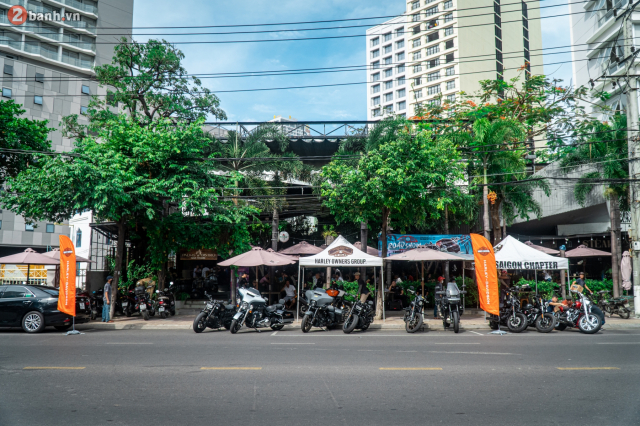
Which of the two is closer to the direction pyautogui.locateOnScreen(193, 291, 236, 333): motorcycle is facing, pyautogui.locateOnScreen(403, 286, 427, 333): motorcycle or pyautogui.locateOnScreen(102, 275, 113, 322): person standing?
the person standing

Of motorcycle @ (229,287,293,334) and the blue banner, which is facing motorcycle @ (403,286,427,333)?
the blue banner

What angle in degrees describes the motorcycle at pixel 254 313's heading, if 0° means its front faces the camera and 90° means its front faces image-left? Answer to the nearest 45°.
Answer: approximately 45°

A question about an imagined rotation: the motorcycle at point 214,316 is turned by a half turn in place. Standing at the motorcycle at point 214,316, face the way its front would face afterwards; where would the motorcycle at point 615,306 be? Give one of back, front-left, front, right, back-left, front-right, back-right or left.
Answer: front-right

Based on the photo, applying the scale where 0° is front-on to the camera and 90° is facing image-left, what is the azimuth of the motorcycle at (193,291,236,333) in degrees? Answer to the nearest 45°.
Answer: approximately 45°

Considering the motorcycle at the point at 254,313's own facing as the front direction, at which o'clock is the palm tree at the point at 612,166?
The palm tree is roughly at 7 o'clock from the motorcycle.

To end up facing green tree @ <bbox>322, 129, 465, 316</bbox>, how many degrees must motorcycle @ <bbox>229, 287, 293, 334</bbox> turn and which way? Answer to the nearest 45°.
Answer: approximately 135° to its left

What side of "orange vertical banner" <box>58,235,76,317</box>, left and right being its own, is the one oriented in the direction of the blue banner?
left

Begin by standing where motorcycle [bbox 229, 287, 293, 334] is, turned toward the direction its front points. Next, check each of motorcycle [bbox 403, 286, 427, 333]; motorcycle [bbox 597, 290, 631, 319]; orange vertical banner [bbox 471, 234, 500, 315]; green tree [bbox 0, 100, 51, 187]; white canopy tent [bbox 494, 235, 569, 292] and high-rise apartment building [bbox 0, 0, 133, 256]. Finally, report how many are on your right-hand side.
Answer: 2
